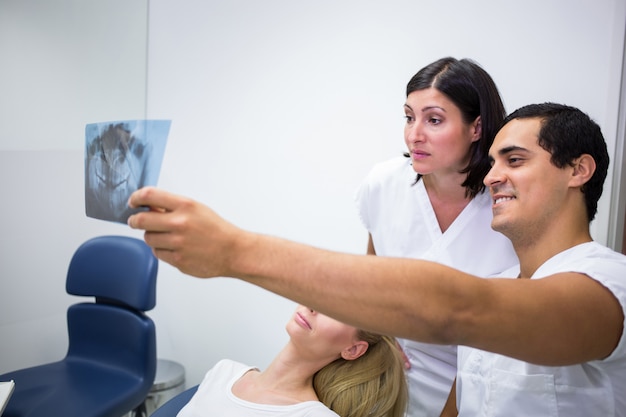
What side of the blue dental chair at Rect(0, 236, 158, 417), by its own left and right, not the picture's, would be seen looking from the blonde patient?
left

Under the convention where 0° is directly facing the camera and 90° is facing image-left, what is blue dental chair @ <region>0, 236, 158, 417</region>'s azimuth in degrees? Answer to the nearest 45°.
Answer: approximately 45°
